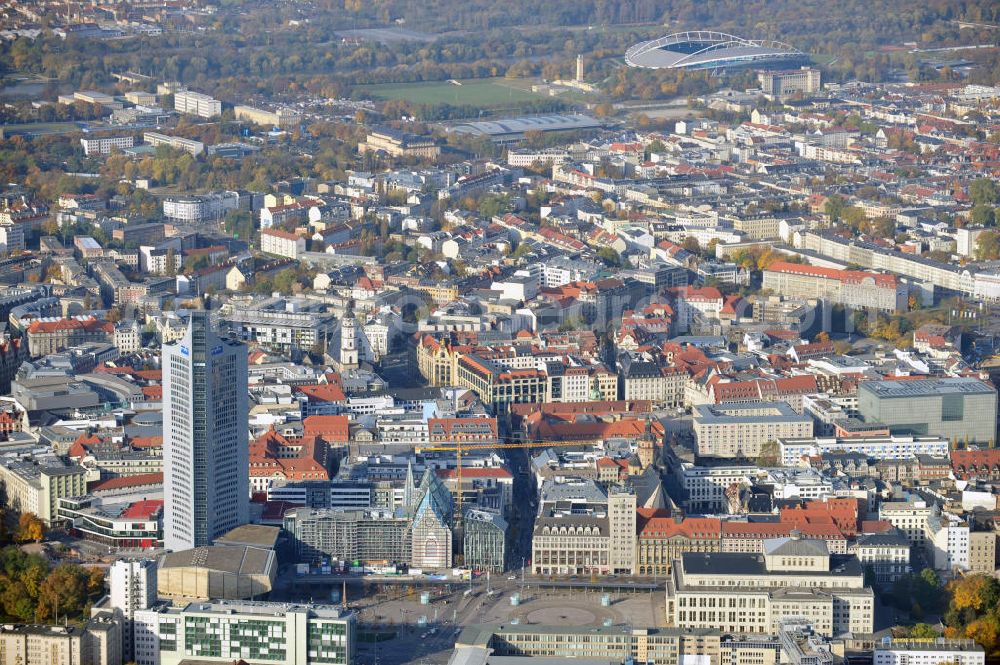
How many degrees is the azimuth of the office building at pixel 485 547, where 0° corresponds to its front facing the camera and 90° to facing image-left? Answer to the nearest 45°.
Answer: approximately 0°

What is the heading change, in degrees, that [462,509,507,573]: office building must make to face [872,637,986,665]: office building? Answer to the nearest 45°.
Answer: approximately 45° to its left

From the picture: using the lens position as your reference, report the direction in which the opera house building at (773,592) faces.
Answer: facing to the left of the viewer

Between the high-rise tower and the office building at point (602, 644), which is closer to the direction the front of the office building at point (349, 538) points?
the office building

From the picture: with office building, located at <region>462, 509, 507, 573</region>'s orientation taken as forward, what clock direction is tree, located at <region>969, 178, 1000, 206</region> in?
The tree is roughly at 7 o'clock from the office building.

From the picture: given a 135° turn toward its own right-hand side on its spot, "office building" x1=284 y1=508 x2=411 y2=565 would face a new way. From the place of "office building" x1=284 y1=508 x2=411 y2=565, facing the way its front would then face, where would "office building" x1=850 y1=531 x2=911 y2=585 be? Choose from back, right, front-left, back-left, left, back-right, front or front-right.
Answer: back-right

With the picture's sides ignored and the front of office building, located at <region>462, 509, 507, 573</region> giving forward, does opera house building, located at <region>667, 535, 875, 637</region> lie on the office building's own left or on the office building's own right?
on the office building's own left
